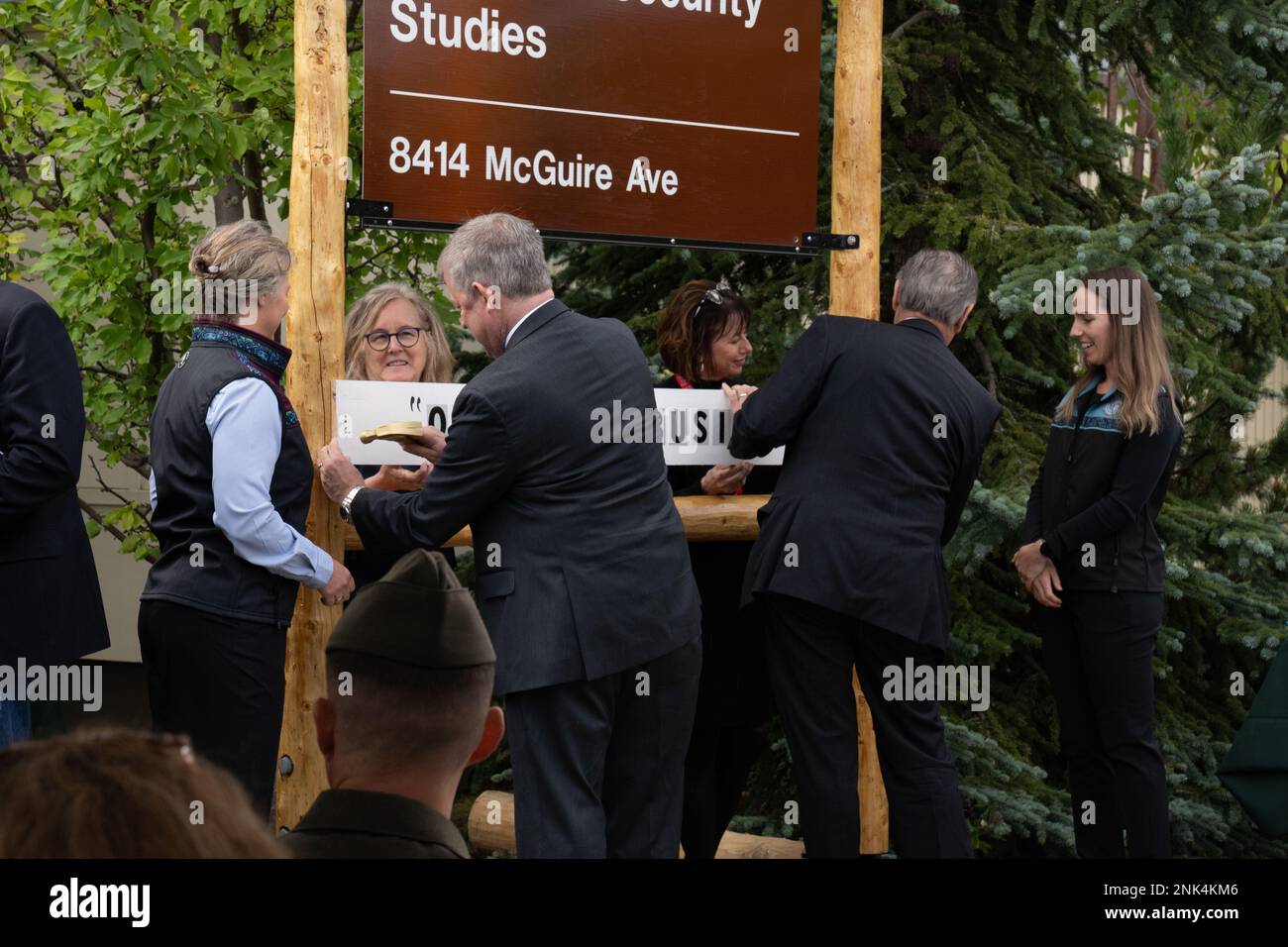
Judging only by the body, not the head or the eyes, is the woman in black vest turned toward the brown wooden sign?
yes

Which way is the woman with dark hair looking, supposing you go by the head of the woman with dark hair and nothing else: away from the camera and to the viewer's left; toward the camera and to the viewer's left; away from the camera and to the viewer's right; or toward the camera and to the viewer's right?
toward the camera and to the viewer's right

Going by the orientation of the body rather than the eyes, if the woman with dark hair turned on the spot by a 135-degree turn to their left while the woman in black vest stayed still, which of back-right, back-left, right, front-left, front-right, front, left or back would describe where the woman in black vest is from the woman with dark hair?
back-left

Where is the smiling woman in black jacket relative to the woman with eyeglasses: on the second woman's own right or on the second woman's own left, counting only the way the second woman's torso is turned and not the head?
on the second woman's own left

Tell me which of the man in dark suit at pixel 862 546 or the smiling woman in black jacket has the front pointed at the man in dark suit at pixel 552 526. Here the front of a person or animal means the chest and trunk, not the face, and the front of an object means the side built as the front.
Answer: the smiling woman in black jacket

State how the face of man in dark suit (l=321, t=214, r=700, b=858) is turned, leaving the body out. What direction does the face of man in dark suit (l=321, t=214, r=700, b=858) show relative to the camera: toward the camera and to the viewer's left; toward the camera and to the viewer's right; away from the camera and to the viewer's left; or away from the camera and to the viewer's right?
away from the camera and to the viewer's left

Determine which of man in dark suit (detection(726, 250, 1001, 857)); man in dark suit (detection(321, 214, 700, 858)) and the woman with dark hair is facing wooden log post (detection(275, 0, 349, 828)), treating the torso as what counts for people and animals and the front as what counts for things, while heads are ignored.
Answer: man in dark suit (detection(321, 214, 700, 858))

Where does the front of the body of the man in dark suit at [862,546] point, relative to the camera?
away from the camera

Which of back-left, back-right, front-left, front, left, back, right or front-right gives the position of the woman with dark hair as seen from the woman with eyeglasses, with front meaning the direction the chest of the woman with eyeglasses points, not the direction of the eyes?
left

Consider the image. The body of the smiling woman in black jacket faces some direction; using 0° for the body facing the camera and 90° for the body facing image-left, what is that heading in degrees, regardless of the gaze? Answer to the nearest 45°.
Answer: approximately 45°

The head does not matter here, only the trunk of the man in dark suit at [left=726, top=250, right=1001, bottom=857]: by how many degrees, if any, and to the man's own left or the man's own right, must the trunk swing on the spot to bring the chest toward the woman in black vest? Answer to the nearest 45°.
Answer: approximately 135° to the man's own left

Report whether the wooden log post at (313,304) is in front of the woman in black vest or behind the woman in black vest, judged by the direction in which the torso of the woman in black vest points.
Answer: in front

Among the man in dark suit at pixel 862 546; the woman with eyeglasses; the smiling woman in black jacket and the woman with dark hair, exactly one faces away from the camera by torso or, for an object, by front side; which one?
the man in dark suit
